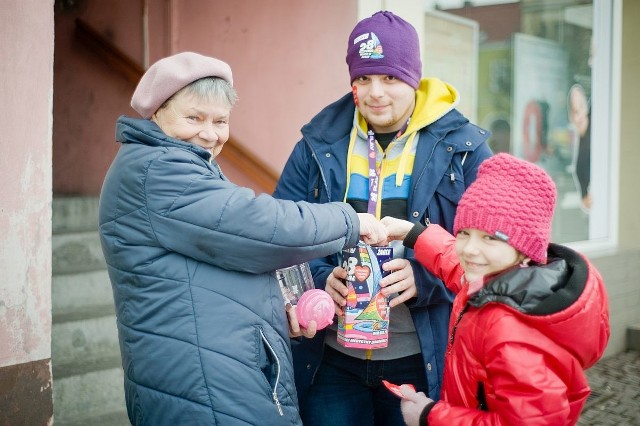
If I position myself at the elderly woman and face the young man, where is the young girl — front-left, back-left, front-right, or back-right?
front-right

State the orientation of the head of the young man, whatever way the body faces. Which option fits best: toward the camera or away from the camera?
toward the camera

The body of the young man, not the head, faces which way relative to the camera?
toward the camera

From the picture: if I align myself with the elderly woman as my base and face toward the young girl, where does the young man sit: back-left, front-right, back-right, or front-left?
front-left

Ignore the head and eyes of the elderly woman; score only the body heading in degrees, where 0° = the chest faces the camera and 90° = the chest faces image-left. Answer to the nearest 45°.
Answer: approximately 270°

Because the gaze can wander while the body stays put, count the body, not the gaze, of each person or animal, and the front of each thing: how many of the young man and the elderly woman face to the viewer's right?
1

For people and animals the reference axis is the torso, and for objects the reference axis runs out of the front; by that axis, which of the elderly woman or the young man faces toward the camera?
the young man

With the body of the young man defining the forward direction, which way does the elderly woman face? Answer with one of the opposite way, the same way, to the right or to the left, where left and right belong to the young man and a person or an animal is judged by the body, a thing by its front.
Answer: to the left
